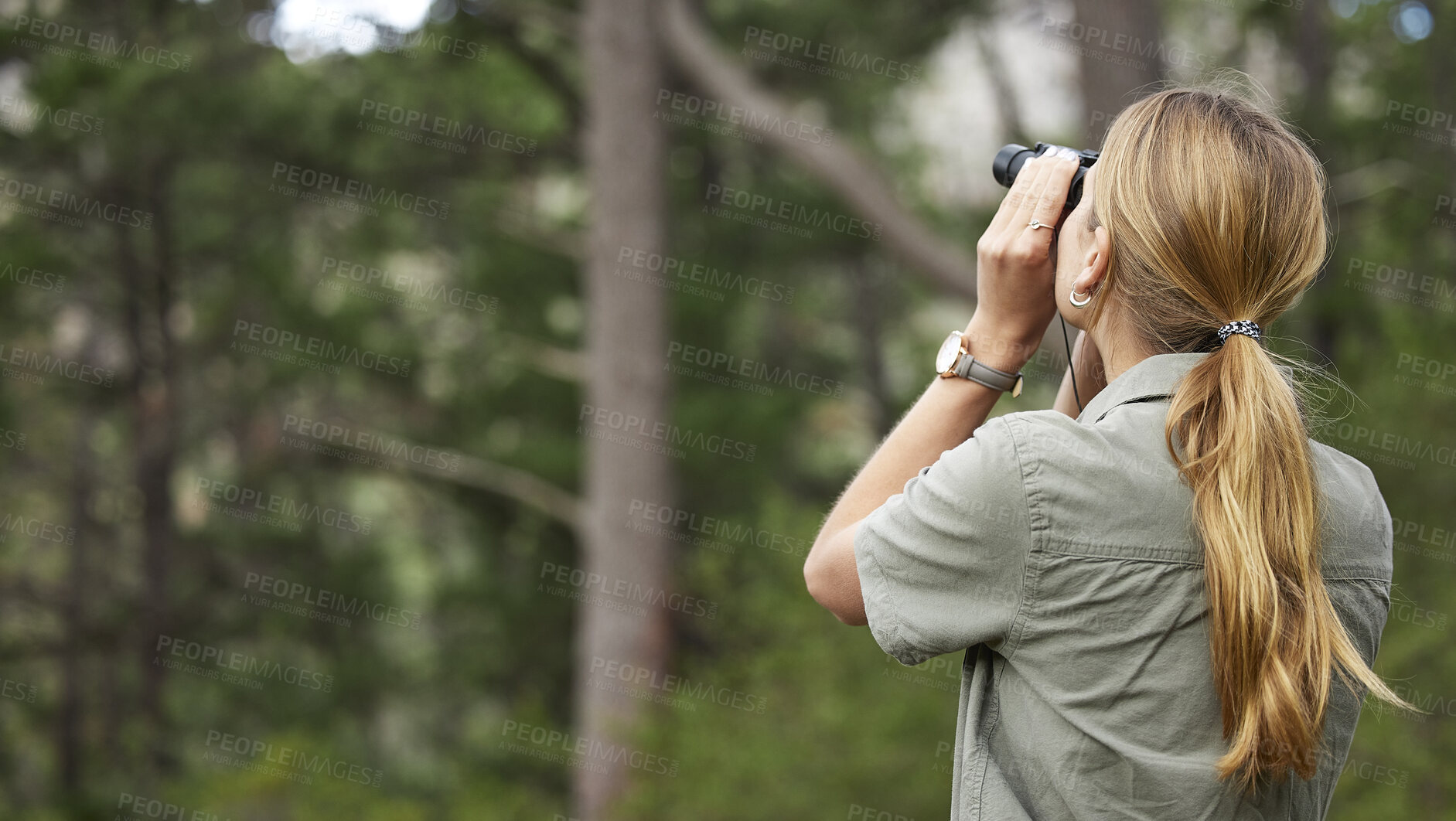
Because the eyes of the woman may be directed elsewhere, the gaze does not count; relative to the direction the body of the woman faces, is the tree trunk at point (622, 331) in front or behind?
in front

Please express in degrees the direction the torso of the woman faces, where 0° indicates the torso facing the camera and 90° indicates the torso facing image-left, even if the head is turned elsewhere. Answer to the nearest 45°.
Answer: approximately 135°

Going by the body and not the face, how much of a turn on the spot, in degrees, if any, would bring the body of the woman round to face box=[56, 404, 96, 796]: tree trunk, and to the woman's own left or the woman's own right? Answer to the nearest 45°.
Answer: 0° — they already face it

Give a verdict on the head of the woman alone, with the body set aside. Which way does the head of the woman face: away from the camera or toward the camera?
away from the camera
